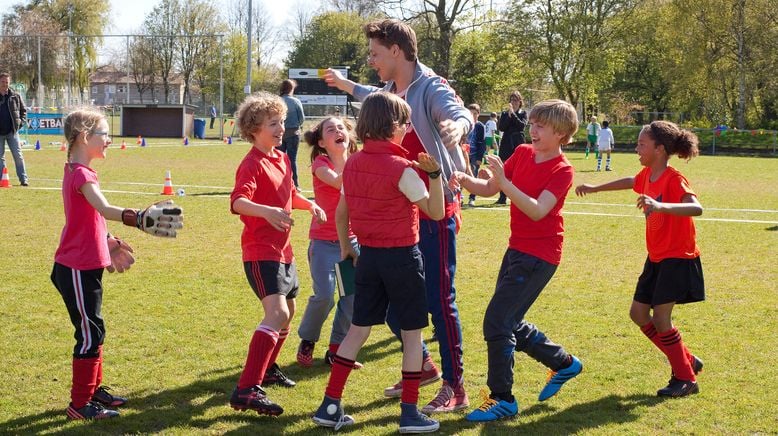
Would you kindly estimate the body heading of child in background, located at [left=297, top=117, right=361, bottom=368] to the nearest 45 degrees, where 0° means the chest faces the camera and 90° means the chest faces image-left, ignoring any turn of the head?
approximately 315°

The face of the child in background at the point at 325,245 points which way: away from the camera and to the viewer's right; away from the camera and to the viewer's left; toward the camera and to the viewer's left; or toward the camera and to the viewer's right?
toward the camera and to the viewer's right

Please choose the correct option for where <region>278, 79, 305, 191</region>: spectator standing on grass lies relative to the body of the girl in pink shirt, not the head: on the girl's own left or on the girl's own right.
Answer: on the girl's own left

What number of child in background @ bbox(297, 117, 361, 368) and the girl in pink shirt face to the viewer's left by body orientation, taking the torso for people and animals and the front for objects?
0

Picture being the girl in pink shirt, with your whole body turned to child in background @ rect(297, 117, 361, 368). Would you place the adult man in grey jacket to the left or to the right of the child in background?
right

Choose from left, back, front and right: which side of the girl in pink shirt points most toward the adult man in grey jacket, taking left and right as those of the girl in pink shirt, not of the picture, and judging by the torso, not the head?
front

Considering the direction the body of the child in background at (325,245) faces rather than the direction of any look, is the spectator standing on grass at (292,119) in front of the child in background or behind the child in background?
behind

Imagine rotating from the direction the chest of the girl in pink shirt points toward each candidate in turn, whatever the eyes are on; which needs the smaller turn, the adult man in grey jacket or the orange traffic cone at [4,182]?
the adult man in grey jacket

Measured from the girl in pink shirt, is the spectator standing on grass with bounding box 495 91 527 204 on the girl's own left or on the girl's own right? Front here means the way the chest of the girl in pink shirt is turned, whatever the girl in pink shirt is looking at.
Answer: on the girl's own left

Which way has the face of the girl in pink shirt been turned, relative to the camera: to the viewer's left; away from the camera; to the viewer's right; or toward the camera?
to the viewer's right

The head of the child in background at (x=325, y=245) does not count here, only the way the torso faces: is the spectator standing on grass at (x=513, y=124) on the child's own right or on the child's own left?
on the child's own left

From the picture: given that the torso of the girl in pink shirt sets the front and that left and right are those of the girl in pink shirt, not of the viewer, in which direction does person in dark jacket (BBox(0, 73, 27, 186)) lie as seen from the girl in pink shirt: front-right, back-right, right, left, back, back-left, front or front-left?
left

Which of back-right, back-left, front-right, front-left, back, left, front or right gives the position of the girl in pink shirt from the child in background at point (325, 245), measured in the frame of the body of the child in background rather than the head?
right

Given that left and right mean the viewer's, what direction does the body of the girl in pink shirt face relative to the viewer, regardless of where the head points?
facing to the right of the viewer

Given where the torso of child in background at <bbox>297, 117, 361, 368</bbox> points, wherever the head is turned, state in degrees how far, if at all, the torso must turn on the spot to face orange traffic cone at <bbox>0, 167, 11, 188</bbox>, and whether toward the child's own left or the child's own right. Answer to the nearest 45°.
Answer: approximately 180°

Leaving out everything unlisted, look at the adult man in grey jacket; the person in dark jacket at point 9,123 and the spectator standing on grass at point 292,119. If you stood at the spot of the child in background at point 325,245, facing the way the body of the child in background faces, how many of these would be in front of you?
1

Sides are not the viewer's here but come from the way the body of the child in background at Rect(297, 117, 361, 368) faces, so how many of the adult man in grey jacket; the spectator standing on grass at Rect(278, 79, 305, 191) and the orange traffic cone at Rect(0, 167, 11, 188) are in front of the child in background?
1
